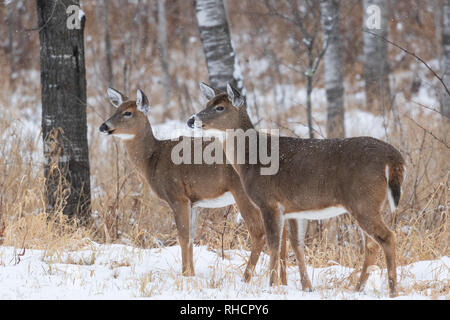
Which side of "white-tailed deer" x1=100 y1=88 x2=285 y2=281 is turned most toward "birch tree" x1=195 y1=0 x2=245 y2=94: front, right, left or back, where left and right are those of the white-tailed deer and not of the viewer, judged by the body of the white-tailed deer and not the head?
right

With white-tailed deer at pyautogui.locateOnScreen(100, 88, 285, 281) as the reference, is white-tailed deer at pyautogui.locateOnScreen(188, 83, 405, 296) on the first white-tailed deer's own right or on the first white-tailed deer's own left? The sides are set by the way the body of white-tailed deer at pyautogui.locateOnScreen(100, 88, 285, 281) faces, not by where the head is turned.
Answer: on the first white-tailed deer's own left

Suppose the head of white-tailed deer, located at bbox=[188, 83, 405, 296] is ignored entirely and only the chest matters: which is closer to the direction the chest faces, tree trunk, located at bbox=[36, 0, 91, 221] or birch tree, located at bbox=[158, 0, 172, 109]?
the tree trunk

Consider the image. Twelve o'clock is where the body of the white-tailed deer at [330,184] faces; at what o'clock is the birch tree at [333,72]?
The birch tree is roughly at 3 o'clock from the white-tailed deer.

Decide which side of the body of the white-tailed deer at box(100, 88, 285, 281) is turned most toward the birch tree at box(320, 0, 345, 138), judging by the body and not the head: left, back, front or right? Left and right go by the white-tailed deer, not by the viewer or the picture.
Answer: right

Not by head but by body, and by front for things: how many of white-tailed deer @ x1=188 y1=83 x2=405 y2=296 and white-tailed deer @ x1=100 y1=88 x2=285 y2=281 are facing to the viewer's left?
2

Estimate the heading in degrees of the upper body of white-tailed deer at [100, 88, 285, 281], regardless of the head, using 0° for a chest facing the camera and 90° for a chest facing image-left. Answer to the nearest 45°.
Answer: approximately 90°

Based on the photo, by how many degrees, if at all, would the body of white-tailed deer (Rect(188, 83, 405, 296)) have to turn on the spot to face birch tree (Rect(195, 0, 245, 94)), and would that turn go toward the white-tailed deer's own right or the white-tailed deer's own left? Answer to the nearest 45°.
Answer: approximately 90° to the white-tailed deer's own right

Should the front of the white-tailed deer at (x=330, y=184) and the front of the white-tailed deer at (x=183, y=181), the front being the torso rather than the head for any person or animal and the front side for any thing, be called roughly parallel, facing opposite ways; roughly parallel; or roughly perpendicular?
roughly parallel

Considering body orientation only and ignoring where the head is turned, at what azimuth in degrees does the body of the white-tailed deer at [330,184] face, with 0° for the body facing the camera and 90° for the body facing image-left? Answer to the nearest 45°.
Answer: approximately 90°

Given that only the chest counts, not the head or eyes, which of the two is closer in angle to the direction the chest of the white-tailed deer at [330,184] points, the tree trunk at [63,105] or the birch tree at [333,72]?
the tree trunk

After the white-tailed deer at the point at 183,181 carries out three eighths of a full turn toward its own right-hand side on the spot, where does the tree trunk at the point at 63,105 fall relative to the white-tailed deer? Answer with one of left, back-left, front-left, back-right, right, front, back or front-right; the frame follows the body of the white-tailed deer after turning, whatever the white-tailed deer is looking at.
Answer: left
